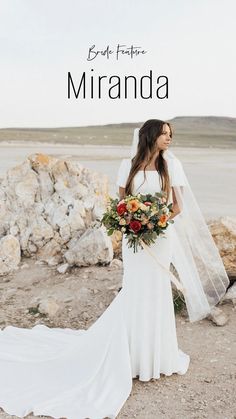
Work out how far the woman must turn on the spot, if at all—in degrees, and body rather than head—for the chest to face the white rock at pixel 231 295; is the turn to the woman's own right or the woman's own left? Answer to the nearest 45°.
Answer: approximately 135° to the woman's own left

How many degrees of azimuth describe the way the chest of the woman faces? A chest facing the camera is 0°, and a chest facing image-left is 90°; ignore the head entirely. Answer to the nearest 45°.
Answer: approximately 0°

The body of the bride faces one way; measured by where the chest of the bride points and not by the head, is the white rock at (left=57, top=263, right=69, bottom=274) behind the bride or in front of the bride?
behind

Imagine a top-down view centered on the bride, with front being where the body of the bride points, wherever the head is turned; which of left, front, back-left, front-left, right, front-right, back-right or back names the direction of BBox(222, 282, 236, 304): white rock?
back-left

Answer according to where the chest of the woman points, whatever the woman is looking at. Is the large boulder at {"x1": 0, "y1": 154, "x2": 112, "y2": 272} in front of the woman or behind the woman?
behind
